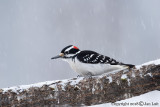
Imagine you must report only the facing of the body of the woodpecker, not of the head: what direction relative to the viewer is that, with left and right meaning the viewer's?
facing to the left of the viewer
